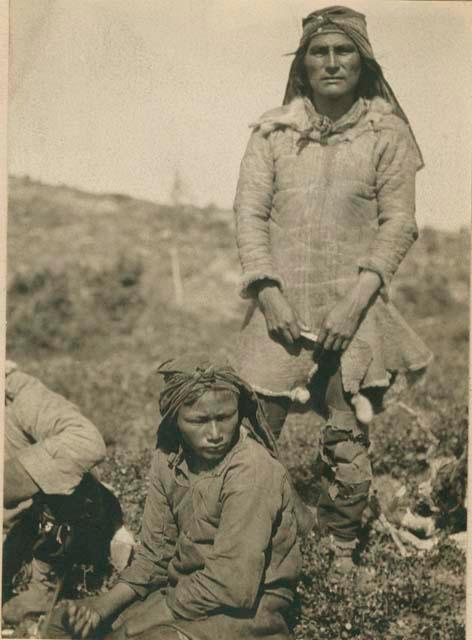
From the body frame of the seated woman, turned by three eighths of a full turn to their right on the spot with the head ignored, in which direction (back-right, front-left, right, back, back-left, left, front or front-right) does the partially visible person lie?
front-left

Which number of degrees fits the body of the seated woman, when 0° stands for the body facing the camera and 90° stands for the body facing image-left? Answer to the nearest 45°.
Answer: approximately 45°
